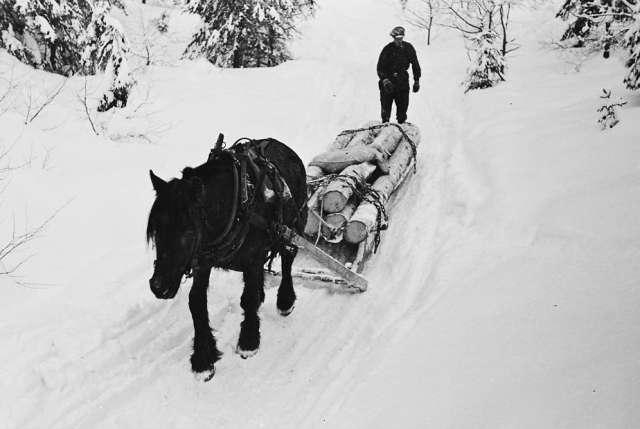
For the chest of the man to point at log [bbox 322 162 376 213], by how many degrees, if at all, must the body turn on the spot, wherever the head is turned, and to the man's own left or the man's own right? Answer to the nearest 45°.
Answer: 0° — they already face it

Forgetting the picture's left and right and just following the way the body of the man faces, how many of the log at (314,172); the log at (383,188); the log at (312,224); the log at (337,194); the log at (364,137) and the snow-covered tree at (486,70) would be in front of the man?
5

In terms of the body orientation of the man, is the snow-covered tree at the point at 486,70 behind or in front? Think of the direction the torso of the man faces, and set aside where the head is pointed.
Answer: behind

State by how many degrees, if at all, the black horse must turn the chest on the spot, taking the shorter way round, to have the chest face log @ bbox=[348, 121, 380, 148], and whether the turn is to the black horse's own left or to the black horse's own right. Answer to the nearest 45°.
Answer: approximately 180°

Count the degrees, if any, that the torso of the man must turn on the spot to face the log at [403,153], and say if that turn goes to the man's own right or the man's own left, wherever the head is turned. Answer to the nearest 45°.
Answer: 0° — they already face it

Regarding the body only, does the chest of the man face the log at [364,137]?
yes

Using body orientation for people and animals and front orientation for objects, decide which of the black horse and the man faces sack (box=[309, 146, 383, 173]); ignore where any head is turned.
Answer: the man

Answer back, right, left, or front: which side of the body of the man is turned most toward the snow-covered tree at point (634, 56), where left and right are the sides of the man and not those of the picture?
left

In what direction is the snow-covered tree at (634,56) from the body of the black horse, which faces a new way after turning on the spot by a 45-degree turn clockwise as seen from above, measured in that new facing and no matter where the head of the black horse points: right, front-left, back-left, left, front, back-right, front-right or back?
back-right

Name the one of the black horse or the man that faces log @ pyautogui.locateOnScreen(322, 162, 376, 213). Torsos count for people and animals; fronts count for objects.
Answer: the man

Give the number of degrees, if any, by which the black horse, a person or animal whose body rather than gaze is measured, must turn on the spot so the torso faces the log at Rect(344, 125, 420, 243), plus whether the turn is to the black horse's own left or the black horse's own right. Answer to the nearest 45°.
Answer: approximately 180°
